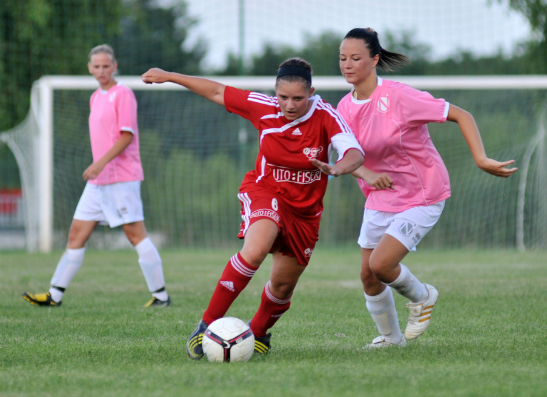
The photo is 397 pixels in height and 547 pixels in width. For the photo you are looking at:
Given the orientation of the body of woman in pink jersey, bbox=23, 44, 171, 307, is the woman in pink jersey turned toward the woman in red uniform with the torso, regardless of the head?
no

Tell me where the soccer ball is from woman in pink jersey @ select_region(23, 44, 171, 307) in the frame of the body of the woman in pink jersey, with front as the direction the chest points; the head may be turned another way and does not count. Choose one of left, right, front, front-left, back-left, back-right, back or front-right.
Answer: front-left

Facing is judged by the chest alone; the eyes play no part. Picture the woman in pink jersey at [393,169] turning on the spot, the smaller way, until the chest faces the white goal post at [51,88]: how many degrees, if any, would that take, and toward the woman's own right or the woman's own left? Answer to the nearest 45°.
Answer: approximately 90° to the woman's own right

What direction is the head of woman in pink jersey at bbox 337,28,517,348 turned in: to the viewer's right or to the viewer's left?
to the viewer's left

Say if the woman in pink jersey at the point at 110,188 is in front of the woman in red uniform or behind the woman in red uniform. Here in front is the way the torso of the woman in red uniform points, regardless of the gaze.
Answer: behind

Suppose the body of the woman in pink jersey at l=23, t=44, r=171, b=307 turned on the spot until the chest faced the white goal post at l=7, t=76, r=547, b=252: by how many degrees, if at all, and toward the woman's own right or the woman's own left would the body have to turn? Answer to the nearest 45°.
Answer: approximately 135° to the woman's own right

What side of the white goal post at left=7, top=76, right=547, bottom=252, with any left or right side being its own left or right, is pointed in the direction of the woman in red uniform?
front

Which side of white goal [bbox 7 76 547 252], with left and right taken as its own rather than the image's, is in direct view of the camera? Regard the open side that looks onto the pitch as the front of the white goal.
front

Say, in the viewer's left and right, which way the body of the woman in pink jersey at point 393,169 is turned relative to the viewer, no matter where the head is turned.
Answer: facing the viewer and to the left of the viewer

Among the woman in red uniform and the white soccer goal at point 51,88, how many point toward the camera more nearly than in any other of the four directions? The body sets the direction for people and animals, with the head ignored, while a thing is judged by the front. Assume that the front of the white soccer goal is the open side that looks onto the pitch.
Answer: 2

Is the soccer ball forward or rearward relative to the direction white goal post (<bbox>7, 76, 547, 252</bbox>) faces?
forward

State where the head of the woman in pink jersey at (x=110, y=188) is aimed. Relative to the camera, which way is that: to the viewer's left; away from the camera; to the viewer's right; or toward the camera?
toward the camera

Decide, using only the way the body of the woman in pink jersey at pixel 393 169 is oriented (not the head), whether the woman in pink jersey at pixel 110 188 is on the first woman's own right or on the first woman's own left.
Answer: on the first woman's own right

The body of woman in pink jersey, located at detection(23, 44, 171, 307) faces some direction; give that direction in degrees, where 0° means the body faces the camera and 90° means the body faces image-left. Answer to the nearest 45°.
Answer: approximately 45°
